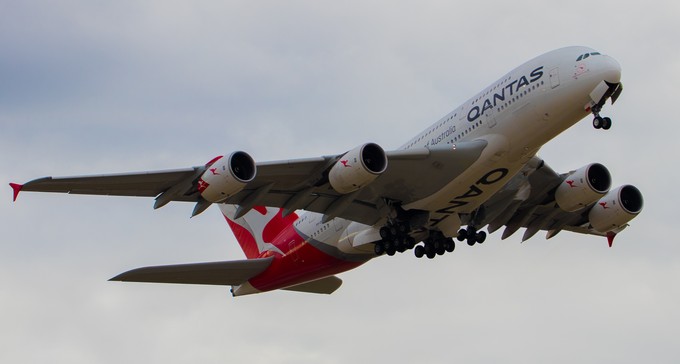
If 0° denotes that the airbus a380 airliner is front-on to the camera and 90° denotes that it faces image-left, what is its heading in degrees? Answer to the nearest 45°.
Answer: approximately 315°
